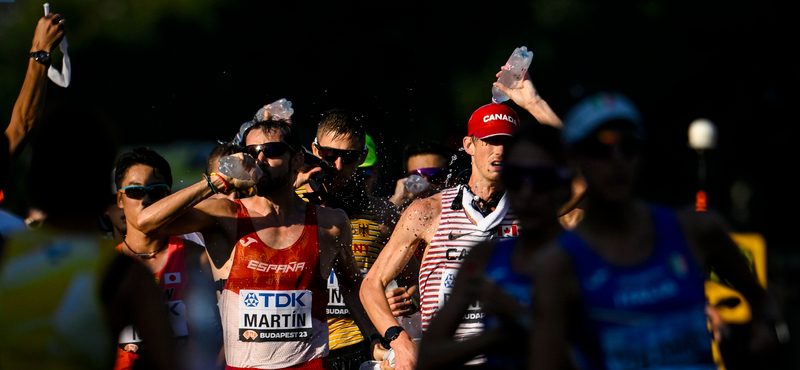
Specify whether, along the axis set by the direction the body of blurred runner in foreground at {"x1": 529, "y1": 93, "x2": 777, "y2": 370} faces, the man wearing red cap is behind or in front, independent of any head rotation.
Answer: behind

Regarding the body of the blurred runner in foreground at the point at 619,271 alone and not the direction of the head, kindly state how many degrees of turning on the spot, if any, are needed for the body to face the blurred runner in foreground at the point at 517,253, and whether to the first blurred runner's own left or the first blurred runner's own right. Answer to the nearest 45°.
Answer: approximately 135° to the first blurred runner's own right

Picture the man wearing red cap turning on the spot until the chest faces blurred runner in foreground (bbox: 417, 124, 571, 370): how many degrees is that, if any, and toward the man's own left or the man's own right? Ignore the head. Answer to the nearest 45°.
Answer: approximately 45° to the man's own right

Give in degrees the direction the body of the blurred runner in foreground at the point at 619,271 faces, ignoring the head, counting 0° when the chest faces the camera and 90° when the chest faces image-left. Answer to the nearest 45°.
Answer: approximately 0°

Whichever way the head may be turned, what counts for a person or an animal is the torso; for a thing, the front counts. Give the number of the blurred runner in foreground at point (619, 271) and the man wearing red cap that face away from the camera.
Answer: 0

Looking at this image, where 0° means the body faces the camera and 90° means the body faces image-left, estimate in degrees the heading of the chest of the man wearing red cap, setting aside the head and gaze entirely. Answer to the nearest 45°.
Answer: approximately 315°
